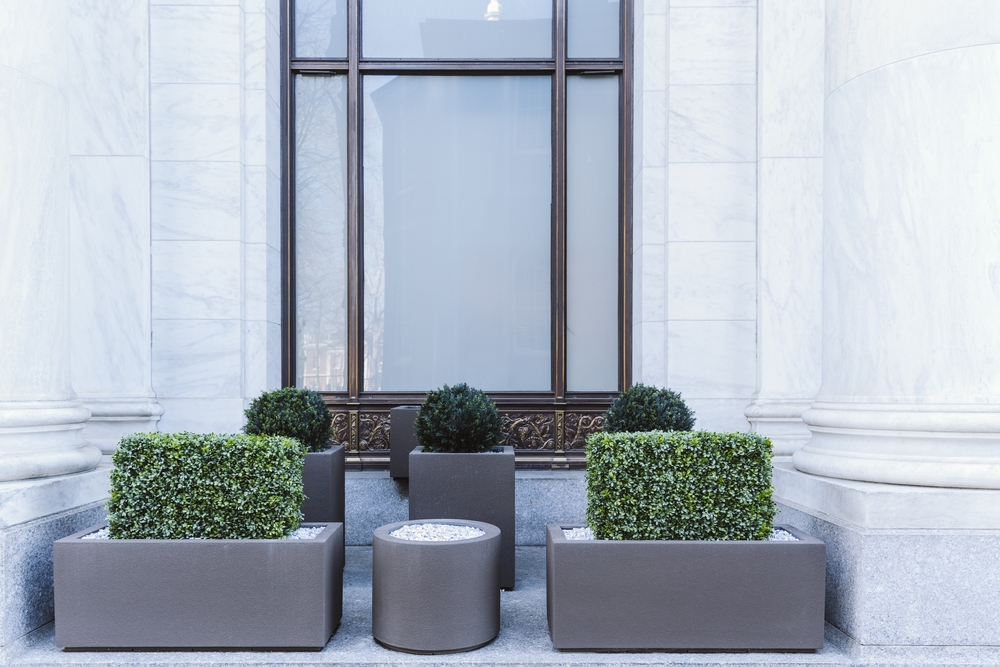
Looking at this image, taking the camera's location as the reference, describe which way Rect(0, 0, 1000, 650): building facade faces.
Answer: facing the viewer

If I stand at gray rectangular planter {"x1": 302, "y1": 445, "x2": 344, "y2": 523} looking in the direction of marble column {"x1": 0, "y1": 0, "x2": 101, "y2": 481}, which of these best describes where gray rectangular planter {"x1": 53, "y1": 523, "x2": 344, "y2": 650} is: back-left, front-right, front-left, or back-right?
front-left

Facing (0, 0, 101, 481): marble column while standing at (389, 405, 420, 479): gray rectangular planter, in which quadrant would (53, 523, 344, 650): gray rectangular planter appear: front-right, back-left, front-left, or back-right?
front-left

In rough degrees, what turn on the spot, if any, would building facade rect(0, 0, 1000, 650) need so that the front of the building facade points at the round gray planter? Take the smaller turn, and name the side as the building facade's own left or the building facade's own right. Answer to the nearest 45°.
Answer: approximately 45° to the building facade's own right

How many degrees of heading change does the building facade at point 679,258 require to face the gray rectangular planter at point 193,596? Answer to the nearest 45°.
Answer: approximately 45° to its right

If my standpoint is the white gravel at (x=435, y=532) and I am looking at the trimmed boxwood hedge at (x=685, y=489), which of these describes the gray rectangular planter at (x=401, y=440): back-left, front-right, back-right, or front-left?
back-left
